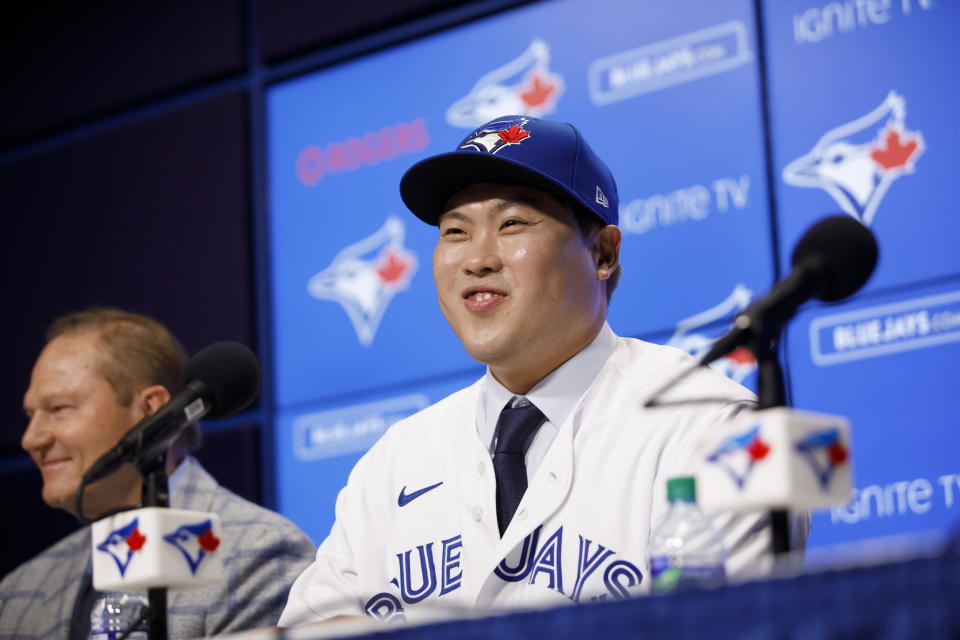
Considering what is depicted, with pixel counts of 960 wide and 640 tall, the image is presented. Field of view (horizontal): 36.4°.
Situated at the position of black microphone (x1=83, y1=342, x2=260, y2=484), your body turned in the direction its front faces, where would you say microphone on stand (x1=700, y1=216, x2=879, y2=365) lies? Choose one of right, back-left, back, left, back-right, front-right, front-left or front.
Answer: front-right

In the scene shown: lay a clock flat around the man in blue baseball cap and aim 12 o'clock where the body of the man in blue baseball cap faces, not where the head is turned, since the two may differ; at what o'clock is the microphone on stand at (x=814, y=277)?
The microphone on stand is roughly at 10 o'clock from the man in blue baseball cap.

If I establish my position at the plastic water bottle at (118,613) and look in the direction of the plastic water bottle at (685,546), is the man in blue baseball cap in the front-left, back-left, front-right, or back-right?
front-left

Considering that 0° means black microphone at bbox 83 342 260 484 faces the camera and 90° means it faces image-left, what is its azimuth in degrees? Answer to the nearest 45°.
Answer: approximately 270°

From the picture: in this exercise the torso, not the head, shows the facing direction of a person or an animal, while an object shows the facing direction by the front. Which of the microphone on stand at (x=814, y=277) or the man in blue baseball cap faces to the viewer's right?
the microphone on stand

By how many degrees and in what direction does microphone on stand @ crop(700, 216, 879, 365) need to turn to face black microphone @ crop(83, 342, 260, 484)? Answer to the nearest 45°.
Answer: approximately 180°

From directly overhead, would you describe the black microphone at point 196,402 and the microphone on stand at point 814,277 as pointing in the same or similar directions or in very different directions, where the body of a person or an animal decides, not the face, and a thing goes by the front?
same or similar directions

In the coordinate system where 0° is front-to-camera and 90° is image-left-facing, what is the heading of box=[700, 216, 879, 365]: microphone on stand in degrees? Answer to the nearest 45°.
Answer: approximately 270°

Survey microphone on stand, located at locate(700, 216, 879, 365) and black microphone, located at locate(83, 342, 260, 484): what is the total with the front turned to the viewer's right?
2

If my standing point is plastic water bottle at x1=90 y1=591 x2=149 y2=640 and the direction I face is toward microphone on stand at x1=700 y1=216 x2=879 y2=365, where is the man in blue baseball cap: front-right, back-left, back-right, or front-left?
front-left

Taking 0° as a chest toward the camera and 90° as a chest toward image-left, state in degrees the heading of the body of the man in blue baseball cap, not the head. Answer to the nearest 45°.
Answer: approximately 45°
